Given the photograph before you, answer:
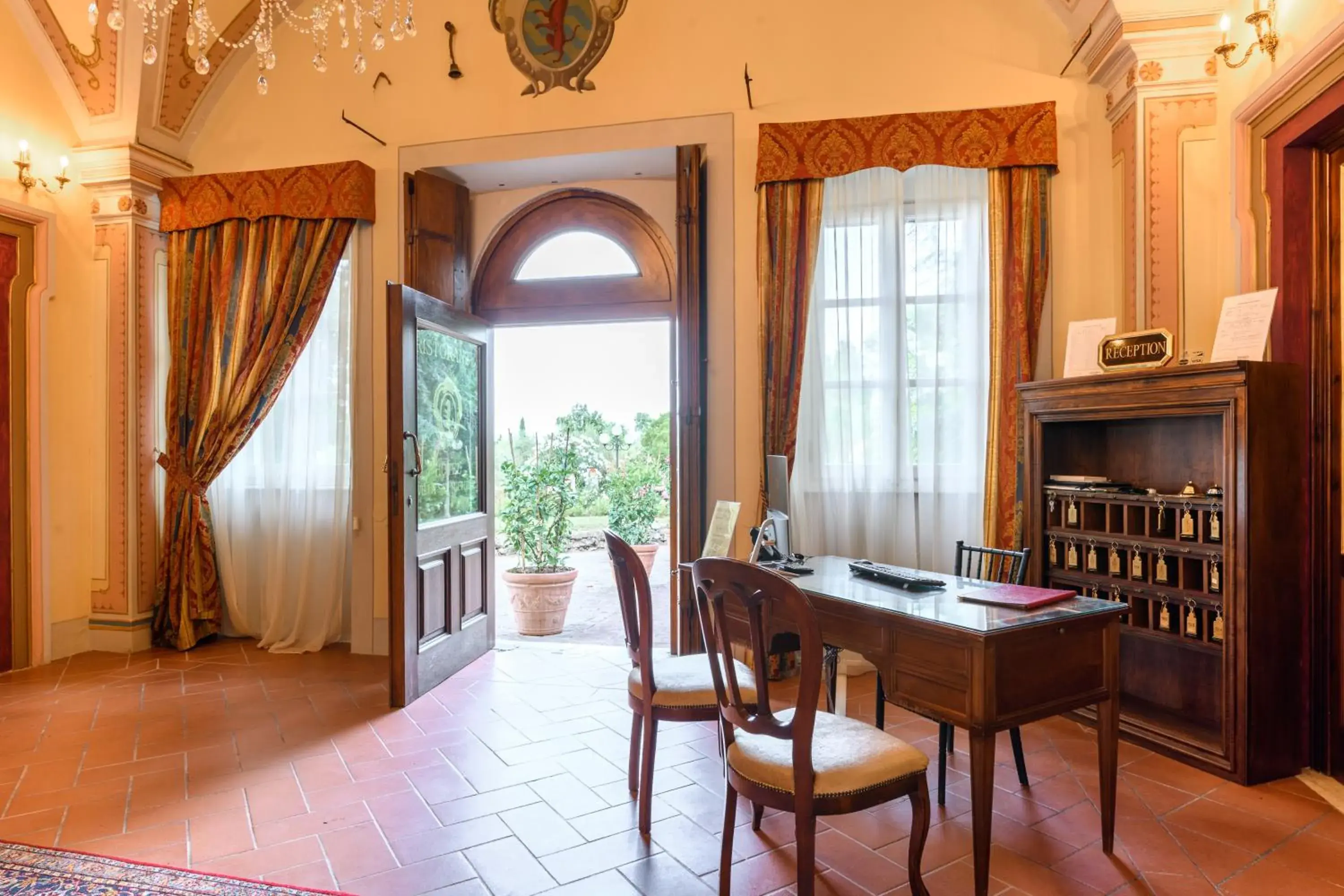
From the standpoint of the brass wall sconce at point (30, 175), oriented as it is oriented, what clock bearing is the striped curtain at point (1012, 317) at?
The striped curtain is roughly at 12 o'clock from the brass wall sconce.

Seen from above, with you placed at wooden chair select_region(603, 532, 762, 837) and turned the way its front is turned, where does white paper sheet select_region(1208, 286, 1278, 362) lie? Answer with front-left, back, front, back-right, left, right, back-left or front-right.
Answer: front

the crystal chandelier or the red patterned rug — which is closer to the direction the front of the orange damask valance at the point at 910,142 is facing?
the red patterned rug

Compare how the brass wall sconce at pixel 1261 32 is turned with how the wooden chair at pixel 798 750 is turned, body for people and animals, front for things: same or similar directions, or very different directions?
very different directions

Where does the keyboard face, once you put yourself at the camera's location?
facing away from the viewer and to the right of the viewer

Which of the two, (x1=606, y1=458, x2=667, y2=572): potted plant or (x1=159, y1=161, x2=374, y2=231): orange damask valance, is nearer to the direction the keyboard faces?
the potted plant

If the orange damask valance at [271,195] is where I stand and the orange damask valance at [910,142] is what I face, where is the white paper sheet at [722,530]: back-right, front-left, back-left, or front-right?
front-right

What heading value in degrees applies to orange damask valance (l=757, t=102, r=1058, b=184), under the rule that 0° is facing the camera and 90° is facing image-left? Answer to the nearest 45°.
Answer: approximately 0°

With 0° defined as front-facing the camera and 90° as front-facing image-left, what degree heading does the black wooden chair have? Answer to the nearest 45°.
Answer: approximately 45°

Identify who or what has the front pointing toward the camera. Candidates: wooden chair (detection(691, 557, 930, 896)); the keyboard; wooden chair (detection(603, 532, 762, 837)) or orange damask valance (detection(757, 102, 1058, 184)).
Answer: the orange damask valance

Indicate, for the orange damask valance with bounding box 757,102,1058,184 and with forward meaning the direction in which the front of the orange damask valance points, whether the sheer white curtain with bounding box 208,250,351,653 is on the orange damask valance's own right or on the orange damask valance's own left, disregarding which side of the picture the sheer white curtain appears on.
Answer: on the orange damask valance's own right

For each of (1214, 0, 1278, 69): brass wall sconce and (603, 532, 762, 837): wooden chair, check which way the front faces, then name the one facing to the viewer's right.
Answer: the wooden chair

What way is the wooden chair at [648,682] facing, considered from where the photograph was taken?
facing to the right of the viewer

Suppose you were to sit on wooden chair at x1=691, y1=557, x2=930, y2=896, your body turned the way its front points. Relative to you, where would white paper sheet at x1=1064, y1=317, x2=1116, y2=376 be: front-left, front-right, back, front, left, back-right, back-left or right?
front

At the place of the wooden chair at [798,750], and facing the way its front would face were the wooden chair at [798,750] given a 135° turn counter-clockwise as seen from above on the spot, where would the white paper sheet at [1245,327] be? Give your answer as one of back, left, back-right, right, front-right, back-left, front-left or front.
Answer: back-right
